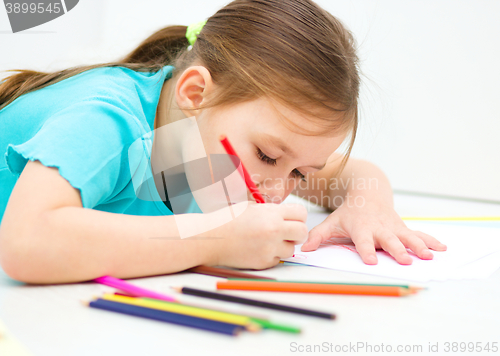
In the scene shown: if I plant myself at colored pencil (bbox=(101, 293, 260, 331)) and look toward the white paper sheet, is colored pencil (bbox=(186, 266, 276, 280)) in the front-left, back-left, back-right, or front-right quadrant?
front-left

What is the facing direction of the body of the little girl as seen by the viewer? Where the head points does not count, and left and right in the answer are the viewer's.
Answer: facing the viewer and to the right of the viewer
